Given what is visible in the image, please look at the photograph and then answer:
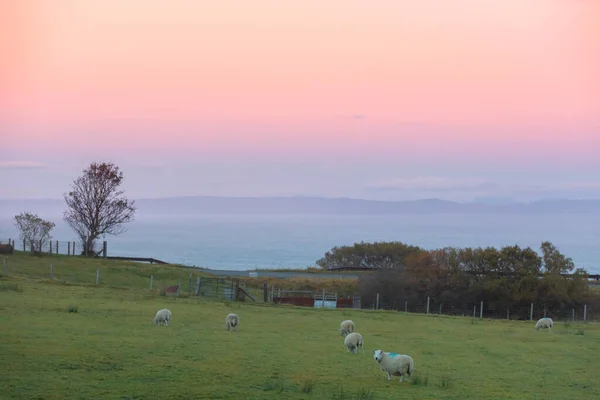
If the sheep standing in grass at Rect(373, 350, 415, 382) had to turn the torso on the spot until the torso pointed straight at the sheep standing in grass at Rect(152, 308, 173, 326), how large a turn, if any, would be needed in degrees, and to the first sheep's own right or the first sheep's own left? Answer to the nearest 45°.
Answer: approximately 45° to the first sheep's own right

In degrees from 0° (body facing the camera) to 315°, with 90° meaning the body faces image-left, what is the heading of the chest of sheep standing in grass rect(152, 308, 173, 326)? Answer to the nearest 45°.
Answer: approximately 45°

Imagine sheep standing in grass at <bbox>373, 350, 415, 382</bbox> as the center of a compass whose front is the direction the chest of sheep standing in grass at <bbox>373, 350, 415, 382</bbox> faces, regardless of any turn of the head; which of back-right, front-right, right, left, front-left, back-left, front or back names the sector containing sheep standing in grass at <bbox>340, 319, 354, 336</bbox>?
right

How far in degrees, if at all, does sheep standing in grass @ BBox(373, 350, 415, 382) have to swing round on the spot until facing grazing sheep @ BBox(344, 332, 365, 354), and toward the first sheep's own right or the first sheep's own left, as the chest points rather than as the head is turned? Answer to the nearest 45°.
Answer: approximately 90° to the first sheep's own right

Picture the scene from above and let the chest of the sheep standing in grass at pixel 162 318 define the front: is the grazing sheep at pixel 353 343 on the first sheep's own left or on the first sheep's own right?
on the first sheep's own left

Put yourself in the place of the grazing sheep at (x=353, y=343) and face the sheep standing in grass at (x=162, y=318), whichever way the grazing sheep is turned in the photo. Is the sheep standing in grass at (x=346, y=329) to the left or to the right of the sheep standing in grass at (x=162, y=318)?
right

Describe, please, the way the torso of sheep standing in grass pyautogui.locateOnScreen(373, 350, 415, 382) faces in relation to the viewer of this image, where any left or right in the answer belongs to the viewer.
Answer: facing to the left of the viewer

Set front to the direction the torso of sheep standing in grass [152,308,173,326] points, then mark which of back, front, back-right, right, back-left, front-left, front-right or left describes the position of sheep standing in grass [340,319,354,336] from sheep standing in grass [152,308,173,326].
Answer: back-left
